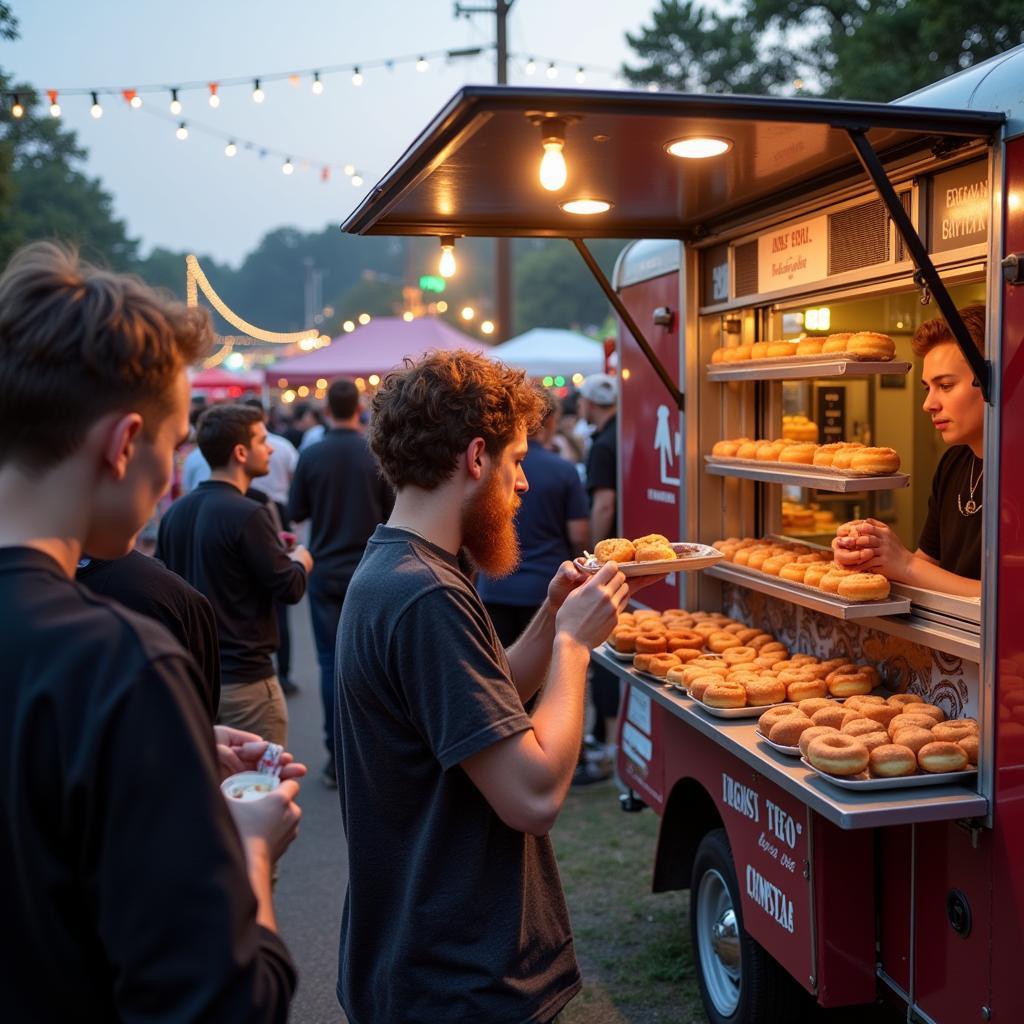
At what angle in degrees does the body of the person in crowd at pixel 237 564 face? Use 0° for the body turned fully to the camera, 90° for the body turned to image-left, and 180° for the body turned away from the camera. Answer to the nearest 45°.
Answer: approximately 225°

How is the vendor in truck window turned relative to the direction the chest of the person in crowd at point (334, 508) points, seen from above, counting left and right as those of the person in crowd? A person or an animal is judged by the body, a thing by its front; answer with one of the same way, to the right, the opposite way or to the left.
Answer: to the left

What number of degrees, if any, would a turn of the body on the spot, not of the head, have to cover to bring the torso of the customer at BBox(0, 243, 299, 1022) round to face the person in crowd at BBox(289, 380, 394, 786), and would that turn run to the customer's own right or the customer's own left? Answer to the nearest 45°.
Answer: approximately 45° to the customer's own left

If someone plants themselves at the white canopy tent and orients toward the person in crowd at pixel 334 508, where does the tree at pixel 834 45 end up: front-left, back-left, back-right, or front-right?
back-left

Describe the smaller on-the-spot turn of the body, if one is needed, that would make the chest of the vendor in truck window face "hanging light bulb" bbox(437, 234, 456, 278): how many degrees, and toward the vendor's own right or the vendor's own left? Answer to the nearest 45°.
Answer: approximately 45° to the vendor's own right

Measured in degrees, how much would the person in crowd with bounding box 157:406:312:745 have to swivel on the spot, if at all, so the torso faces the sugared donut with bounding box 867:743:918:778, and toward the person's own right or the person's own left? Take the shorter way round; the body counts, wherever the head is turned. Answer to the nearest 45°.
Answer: approximately 90° to the person's own right

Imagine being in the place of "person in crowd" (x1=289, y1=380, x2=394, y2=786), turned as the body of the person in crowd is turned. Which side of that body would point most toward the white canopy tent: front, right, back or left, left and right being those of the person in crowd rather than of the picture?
front

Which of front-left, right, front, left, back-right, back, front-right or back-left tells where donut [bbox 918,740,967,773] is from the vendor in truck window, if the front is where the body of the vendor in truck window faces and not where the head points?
front-left

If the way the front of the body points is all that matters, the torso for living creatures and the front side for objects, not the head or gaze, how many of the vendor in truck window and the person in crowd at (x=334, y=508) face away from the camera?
1

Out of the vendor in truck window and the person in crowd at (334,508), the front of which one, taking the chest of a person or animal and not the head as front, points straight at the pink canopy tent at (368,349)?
the person in crowd

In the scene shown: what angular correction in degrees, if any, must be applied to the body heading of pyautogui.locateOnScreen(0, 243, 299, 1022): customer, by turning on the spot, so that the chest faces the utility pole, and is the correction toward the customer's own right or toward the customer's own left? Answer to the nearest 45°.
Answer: approximately 45° to the customer's own left

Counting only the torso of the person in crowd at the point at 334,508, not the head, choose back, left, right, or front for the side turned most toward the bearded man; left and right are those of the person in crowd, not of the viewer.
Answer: back

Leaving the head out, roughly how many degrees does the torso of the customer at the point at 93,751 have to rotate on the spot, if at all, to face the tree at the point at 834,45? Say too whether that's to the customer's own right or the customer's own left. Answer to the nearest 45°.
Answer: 0° — they already face it

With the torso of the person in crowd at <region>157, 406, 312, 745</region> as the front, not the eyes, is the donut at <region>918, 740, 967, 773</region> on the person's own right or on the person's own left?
on the person's own right

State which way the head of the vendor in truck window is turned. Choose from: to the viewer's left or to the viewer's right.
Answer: to the viewer's left

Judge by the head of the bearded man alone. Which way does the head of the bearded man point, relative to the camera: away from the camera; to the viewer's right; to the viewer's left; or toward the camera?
to the viewer's right
